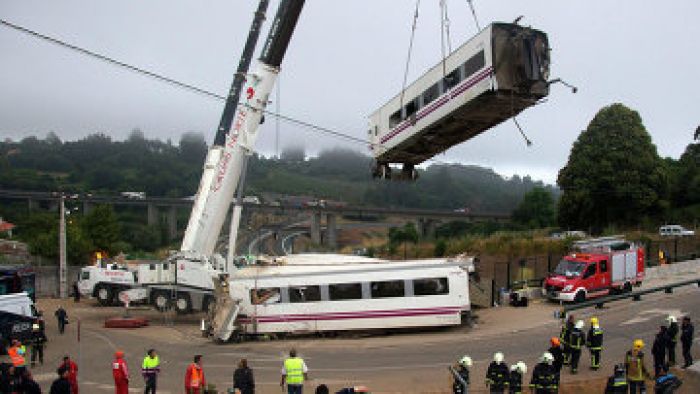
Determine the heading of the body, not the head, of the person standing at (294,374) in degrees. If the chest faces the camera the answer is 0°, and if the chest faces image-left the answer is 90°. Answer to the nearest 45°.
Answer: approximately 180°

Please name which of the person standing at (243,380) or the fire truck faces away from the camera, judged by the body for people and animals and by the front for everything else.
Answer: the person standing

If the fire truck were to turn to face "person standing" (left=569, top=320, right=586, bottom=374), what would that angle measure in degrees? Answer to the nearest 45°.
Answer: approximately 45° to its left

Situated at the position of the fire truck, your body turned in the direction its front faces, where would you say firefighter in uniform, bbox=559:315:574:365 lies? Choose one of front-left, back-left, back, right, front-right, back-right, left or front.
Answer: front-left

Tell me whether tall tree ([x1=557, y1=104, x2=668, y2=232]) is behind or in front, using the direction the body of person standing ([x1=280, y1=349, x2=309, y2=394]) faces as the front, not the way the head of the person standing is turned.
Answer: in front

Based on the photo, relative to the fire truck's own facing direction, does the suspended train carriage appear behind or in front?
in front

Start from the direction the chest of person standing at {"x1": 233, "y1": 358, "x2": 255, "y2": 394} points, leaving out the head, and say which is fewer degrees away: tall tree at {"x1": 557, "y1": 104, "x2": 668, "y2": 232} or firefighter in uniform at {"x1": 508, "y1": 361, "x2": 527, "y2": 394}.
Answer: the tall tree

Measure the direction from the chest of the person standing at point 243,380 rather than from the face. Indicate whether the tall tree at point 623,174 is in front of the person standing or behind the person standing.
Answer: in front

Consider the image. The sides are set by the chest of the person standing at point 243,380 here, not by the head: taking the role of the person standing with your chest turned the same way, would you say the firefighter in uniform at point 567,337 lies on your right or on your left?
on your right

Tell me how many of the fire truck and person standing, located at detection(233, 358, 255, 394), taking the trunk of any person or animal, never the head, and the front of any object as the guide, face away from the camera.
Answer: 1

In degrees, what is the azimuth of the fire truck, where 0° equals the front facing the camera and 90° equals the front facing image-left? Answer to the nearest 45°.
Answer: approximately 45°

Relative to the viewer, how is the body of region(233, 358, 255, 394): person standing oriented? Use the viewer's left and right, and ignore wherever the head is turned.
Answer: facing away from the viewer
